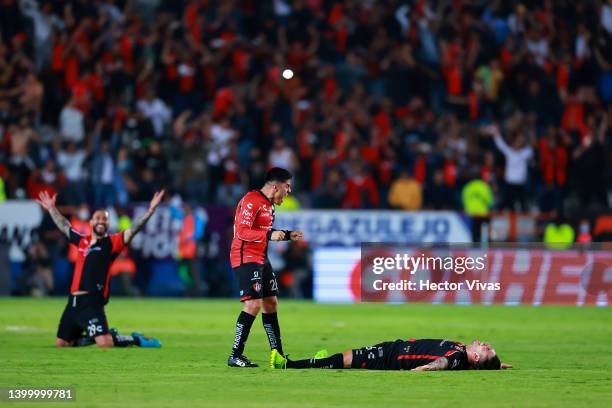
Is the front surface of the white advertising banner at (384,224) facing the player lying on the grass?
yes

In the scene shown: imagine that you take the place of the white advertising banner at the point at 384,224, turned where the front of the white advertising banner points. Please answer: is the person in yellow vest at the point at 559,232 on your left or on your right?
on your left

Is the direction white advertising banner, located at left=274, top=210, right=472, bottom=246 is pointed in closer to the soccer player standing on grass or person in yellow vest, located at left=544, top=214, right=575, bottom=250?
the soccer player standing on grass

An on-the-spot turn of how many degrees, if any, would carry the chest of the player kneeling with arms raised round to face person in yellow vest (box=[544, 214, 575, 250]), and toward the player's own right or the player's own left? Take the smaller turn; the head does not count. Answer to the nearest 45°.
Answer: approximately 180°

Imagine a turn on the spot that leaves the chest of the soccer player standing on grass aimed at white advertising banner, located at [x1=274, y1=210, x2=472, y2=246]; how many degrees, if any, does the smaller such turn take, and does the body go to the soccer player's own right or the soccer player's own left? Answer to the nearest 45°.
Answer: approximately 135° to the soccer player's own left

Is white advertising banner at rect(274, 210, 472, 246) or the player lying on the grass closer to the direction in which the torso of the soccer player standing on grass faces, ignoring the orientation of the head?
the player lying on the grass

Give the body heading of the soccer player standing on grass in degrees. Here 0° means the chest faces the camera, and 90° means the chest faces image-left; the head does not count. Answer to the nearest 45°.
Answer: approximately 315°

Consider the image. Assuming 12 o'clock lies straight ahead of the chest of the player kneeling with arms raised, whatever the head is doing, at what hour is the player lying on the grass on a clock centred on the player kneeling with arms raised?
The player lying on the grass is roughly at 9 o'clock from the player kneeling with arms raised.

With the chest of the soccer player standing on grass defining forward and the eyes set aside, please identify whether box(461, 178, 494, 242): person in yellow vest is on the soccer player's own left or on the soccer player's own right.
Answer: on the soccer player's own left

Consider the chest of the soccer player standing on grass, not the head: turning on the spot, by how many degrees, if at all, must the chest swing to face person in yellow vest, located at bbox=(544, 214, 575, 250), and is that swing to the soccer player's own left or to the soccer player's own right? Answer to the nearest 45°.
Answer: approximately 90° to the soccer player's own left
